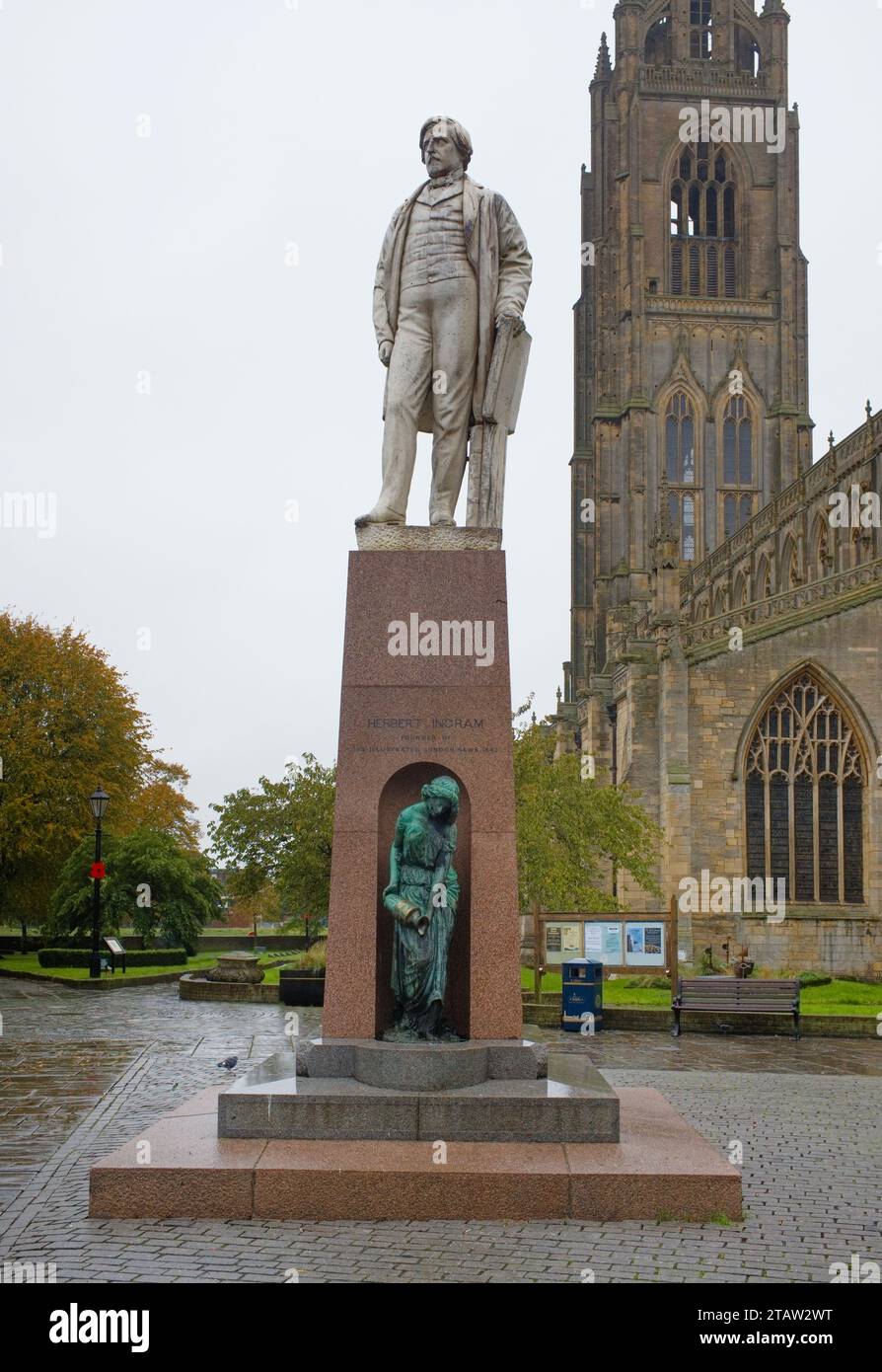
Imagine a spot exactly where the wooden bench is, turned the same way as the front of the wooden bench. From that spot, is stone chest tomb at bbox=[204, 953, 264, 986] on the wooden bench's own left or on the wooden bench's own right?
on the wooden bench's own right

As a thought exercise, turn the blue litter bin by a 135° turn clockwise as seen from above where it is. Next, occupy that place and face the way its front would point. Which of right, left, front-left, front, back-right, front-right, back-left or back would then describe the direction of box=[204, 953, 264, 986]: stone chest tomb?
front

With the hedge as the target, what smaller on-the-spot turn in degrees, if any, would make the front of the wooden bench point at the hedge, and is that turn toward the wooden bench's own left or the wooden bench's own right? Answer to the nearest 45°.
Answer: approximately 135° to the wooden bench's own right

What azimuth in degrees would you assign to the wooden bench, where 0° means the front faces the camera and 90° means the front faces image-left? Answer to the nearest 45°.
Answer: approximately 0°

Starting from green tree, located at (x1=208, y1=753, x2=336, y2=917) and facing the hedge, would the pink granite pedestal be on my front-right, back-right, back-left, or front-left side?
back-left

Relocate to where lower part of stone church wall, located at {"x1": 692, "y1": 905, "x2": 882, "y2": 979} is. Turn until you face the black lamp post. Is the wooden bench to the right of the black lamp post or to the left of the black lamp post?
left

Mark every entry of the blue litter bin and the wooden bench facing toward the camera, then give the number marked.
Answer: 2

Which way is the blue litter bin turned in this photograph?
toward the camera

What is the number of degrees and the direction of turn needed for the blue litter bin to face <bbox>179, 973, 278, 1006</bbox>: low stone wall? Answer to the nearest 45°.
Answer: approximately 135° to its right

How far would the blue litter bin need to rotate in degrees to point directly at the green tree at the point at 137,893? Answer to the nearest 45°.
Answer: approximately 135° to its right

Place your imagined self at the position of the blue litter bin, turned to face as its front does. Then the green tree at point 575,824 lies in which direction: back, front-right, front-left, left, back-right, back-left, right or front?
back

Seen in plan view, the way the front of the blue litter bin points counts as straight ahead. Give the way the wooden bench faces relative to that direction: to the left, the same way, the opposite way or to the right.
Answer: the same way

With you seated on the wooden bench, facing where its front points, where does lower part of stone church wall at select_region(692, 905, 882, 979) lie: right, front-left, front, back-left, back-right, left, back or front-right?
back
